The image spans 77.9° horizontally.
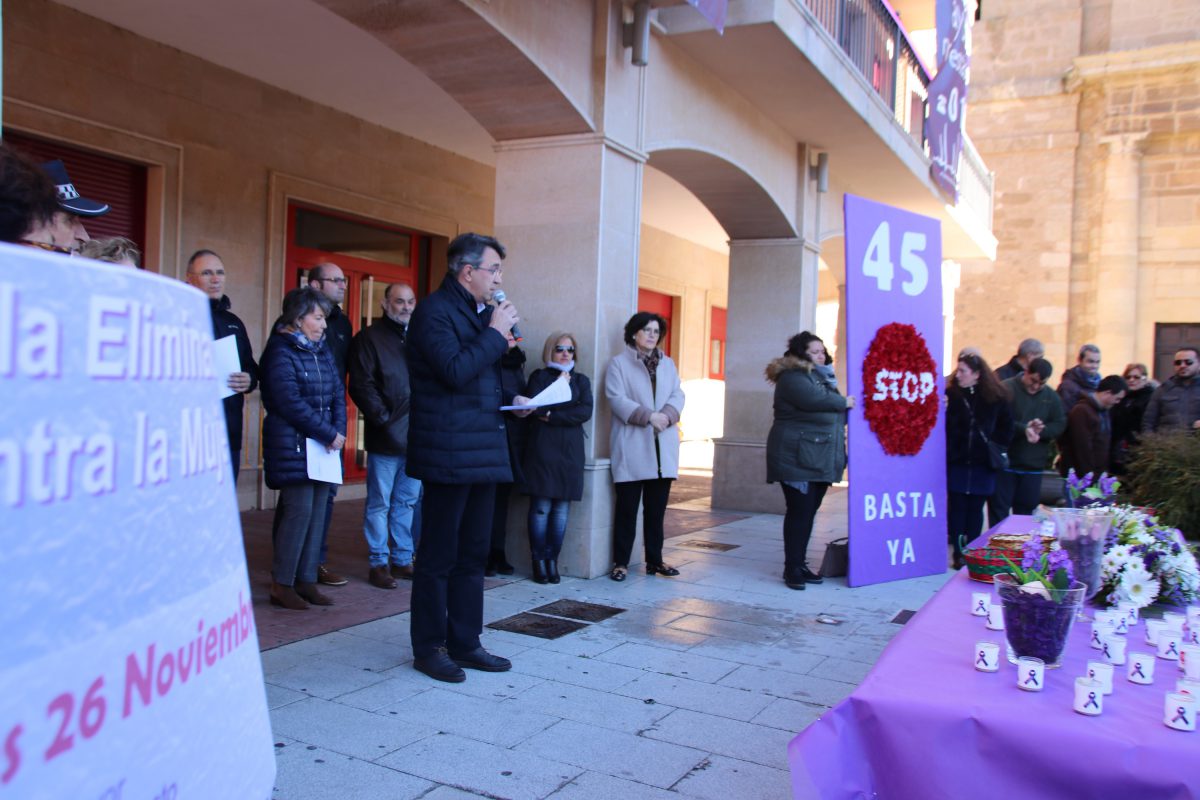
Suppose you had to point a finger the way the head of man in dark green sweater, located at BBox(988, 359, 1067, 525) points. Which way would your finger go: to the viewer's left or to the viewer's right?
to the viewer's left

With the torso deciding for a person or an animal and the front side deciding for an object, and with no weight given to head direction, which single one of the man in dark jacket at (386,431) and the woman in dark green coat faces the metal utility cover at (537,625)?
the man in dark jacket

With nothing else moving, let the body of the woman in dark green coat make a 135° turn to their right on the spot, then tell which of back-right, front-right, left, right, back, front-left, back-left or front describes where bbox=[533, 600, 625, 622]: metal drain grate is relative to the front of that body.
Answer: front

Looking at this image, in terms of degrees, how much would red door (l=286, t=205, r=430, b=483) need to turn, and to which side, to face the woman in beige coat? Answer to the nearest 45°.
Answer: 0° — it already faces them

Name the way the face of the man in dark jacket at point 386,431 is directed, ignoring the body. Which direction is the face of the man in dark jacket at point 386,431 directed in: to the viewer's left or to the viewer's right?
to the viewer's right

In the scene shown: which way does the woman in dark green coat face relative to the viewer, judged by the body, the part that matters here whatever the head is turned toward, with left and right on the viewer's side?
facing to the right of the viewer

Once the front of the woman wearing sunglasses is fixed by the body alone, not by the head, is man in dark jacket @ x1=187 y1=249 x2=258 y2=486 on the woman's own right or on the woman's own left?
on the woman's own right

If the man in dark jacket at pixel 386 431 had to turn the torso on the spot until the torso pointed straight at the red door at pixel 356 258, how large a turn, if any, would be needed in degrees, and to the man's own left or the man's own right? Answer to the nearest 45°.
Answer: approximately 135° to the man's own left

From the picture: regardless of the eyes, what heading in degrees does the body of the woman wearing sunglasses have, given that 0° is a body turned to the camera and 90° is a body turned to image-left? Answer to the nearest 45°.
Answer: approximately 315°

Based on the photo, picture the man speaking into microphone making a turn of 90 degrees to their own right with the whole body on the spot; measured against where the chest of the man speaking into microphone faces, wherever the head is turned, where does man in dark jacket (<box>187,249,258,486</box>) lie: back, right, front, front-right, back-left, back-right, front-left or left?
back-right

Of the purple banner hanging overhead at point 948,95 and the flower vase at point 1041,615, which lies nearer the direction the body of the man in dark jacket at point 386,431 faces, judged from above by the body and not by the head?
the flower vase

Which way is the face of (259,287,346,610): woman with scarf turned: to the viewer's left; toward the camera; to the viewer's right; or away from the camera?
to the viewer's right

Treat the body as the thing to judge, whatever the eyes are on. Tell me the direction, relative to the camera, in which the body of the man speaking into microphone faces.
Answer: to the viewer's right
